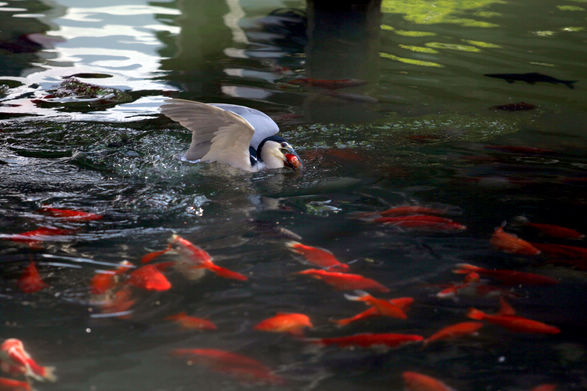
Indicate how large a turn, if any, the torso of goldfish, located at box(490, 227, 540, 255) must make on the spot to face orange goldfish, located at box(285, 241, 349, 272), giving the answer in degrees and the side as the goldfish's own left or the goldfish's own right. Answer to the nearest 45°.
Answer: approximately 45° to the goldfish's own left

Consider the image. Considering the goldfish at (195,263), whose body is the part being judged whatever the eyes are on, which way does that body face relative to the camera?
to the viewer's left

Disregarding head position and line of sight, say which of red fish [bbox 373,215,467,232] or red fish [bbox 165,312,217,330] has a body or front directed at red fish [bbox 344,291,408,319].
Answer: red fish [bbox 165,312,217,330]

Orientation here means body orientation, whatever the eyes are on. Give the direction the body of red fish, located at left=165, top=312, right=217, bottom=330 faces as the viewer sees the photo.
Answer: to the viewer's right

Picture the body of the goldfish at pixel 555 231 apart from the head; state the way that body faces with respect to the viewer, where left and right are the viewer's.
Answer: facing to the right of the viewer

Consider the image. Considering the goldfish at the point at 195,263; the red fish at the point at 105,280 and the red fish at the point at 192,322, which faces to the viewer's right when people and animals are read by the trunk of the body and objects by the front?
the red fish at the point at 192,322

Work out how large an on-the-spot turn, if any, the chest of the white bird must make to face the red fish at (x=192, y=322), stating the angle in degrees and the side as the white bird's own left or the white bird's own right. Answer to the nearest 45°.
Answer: approximately 90° to the white bird's own right

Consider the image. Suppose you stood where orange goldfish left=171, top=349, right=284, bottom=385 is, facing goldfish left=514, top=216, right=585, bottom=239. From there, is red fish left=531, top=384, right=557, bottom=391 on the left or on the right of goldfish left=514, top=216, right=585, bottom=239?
right
